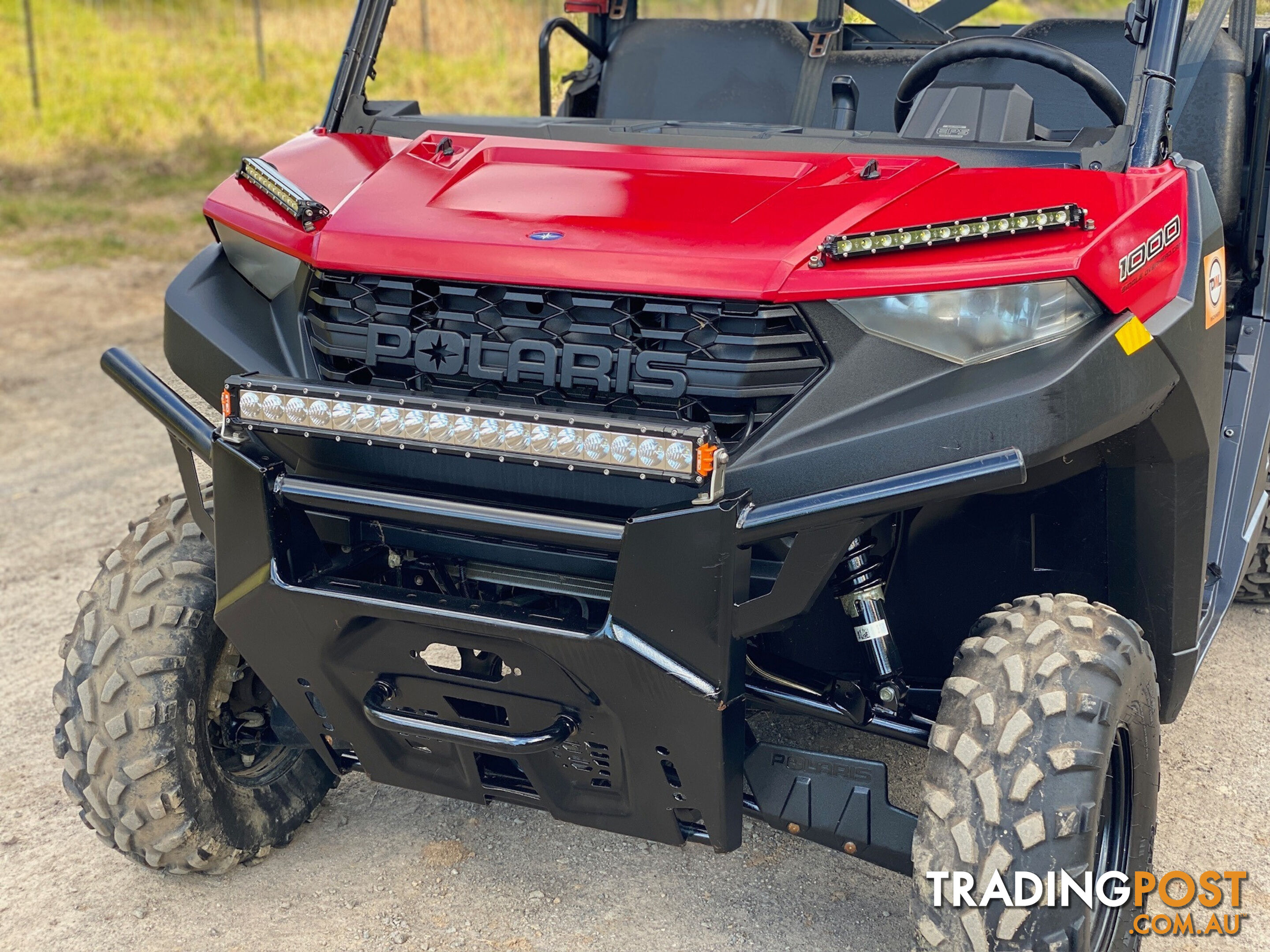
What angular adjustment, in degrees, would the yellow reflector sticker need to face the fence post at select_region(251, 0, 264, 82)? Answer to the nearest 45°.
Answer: approximately 135° to its right

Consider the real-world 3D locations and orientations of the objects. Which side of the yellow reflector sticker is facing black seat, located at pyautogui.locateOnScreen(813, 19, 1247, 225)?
back

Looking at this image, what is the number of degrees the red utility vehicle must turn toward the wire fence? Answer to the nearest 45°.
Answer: approximately 135° to its right

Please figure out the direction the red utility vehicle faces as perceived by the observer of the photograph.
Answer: facing the viewer and to the left of the viewer

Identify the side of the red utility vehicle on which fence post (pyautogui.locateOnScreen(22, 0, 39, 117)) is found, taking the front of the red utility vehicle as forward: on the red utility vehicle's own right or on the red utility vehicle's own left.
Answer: on the red utility vehicle's own right

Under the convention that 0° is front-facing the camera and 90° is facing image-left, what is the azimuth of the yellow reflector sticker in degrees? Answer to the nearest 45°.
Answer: approximately 0°
